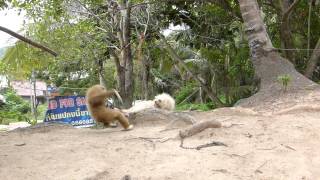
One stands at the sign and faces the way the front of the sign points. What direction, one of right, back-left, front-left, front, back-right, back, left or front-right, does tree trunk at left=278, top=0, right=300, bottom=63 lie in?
left

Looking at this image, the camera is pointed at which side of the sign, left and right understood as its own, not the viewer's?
front

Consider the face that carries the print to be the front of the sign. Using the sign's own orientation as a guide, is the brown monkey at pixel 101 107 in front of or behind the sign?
in front

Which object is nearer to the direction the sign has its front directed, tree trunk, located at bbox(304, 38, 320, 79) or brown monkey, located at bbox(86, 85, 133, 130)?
the brown monkey

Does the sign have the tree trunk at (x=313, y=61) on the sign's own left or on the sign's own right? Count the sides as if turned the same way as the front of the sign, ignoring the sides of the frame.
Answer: on the sign's own left

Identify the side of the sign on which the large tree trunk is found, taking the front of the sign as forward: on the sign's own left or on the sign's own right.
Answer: on the sign's own left

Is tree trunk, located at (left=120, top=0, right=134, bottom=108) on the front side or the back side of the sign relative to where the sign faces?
on the back side

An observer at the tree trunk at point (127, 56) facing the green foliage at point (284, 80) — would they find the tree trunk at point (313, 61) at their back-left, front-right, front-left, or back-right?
front-left

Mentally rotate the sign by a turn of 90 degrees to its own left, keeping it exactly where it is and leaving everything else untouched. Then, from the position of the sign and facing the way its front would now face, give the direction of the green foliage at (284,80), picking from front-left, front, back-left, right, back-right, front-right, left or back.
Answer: front-right
